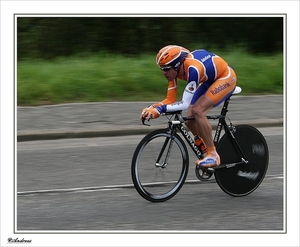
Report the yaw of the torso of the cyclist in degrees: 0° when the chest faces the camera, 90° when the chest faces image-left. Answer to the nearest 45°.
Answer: approximately 45°
